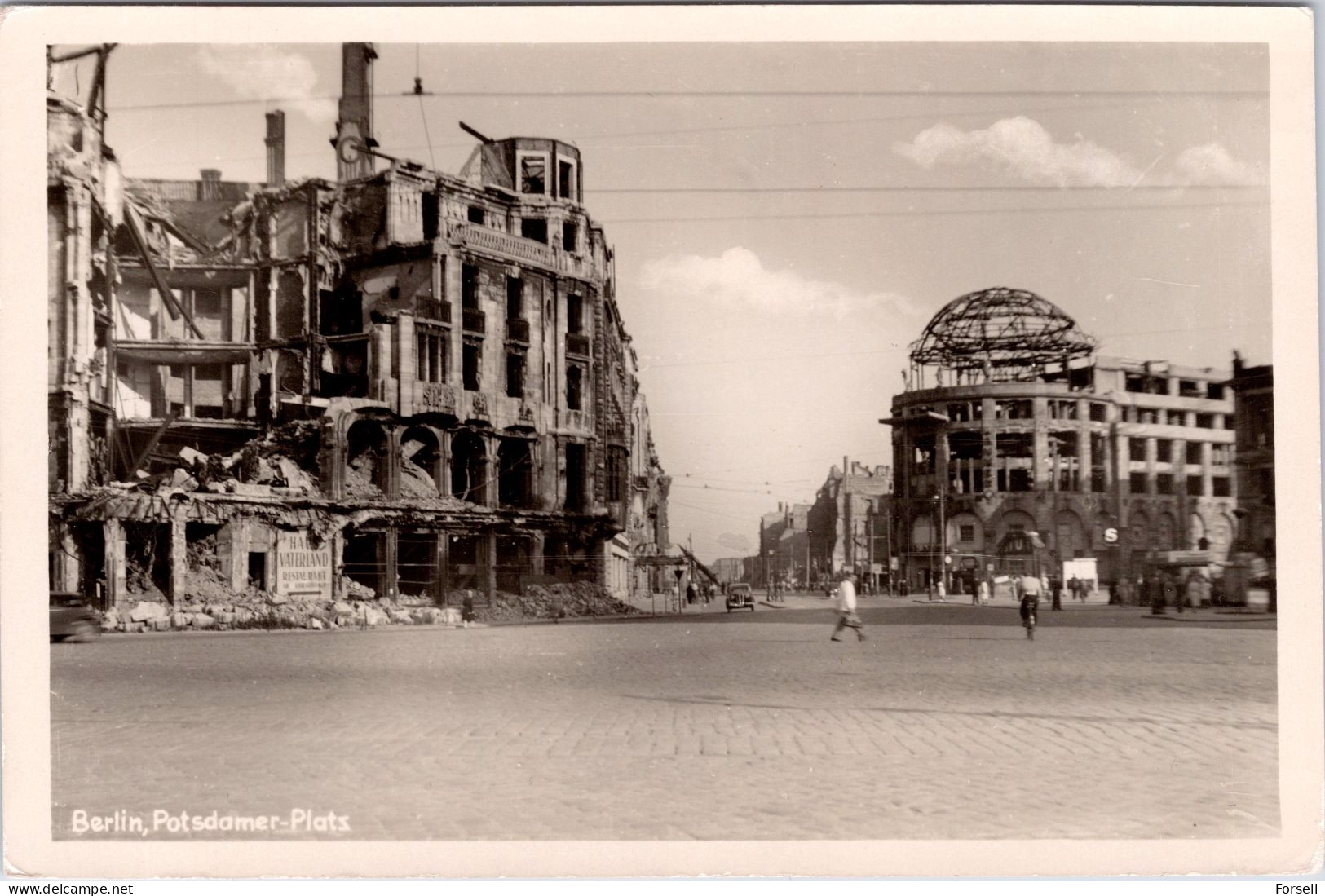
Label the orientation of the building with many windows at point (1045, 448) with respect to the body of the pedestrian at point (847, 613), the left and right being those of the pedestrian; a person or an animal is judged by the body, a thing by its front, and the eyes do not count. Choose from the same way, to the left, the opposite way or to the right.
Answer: to the left

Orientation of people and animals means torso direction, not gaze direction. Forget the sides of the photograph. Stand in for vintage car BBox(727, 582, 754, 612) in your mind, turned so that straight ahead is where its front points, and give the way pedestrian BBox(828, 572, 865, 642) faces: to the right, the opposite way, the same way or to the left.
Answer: to the right

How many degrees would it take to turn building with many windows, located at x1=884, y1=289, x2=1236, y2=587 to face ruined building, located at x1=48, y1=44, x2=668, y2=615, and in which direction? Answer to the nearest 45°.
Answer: approximately 90° to its right

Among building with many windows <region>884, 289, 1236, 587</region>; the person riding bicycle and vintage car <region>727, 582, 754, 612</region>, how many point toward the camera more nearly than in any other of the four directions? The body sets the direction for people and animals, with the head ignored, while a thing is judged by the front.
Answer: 2
